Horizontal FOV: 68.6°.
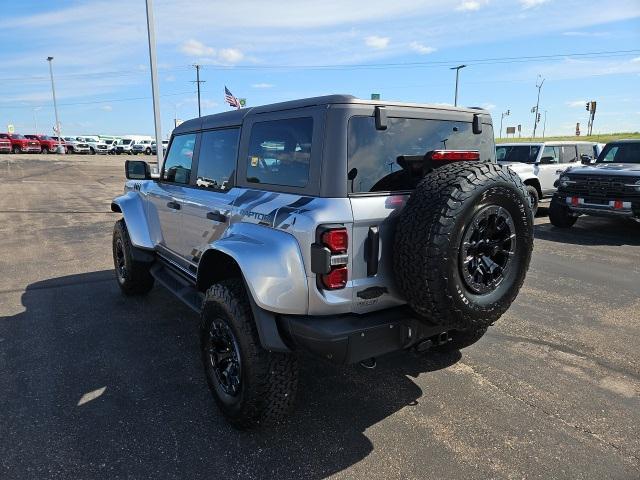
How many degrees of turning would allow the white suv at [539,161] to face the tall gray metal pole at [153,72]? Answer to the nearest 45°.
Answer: approximately 45° to its right

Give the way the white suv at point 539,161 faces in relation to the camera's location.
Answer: facing the viewer and to the left of the viewer

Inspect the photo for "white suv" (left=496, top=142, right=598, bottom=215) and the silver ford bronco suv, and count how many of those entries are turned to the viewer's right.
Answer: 0

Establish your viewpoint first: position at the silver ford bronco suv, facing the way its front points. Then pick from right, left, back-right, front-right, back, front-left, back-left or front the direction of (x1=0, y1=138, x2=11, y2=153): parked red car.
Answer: front

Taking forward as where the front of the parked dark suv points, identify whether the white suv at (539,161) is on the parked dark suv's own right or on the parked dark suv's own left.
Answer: on the parked dark suv's own right

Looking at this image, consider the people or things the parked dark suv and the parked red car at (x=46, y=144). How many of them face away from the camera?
0

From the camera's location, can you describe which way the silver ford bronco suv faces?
facing away from the viewer and to the left of the viewer

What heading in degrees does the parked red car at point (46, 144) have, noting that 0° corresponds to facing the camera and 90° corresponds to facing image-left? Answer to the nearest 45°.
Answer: approximately 315°

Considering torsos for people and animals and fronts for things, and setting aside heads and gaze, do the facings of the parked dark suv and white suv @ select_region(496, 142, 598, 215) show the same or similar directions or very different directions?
same or similar directions

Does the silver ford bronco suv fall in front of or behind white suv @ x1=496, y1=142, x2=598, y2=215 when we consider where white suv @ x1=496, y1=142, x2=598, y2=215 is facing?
in front

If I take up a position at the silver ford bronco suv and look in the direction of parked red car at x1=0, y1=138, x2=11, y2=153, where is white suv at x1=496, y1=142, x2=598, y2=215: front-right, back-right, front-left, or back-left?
front-right

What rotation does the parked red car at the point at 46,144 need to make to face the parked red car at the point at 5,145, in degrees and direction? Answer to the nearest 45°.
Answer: approximately 90° to its right

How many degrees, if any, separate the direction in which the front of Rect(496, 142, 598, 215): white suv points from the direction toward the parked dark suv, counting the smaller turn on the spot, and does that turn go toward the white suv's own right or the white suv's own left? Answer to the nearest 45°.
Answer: approximately 90° to the white suv's own left

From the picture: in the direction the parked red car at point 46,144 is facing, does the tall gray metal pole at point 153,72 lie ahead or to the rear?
ahead

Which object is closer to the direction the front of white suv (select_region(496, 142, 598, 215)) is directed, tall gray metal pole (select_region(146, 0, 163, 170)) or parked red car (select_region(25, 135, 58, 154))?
the tall gray metal pole

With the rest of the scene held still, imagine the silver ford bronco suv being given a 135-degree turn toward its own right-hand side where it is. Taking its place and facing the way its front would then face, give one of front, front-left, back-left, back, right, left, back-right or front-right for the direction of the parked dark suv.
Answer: front-left

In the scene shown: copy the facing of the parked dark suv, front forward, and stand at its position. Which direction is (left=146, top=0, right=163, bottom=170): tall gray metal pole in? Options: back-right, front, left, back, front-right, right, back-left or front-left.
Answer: front-right
